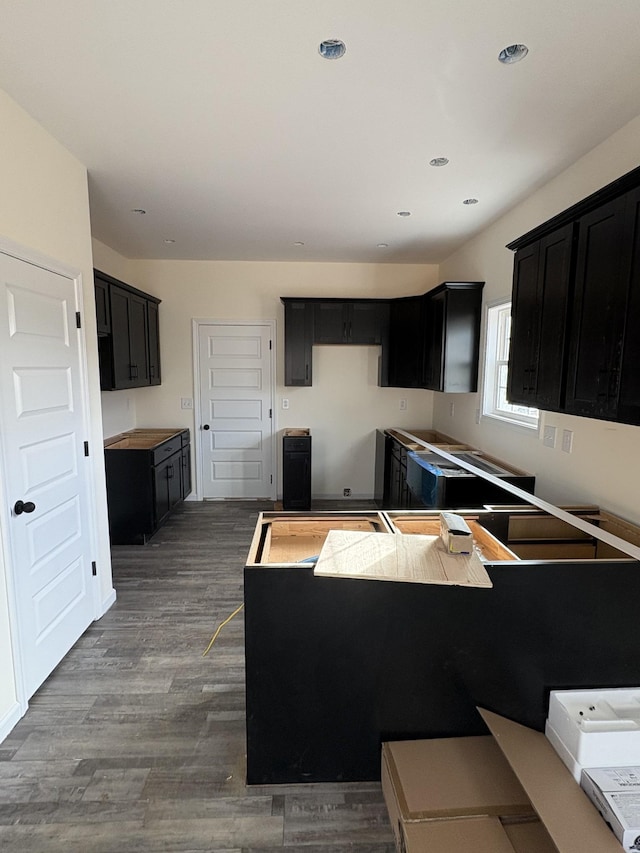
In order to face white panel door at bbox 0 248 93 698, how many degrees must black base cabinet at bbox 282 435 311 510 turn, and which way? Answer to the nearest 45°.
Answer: approximately 45° to its right

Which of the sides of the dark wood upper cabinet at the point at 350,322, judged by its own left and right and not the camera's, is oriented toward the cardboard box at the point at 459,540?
front

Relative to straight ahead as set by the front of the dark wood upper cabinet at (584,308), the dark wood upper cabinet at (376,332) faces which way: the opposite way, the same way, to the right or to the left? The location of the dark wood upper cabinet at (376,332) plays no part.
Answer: to the left

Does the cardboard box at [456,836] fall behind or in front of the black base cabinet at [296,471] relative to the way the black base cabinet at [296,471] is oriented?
in front

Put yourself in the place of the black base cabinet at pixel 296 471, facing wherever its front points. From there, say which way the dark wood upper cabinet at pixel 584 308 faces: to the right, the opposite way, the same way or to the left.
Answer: to the right

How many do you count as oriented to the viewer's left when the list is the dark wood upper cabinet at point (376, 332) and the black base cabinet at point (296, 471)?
0

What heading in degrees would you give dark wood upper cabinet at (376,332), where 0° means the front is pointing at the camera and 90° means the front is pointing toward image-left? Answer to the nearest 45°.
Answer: approximately 0°

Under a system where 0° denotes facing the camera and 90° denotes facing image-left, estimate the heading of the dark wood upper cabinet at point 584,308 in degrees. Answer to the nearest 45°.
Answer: approximately 45°

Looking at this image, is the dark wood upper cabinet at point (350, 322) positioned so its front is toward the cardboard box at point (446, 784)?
yes

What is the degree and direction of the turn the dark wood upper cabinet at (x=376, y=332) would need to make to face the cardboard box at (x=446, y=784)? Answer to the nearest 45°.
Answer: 0° — it already faces it

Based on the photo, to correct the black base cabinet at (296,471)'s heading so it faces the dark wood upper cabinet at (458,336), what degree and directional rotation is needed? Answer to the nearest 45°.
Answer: approximately 45° to its left

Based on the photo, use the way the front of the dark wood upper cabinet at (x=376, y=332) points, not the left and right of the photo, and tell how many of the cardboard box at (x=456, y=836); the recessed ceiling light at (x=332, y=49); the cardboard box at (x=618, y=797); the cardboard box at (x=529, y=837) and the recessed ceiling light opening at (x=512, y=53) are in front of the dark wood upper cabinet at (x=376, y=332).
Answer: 5
